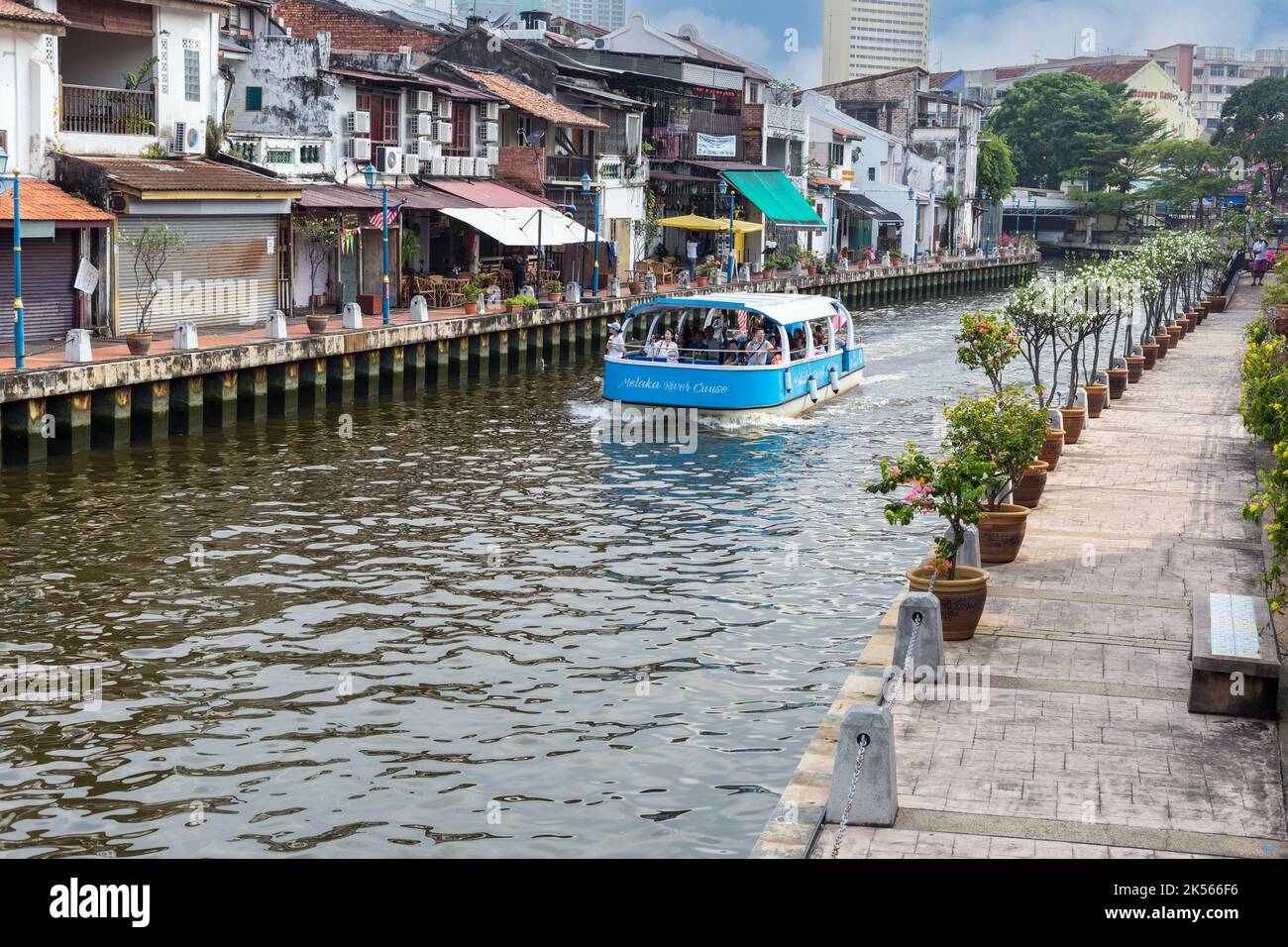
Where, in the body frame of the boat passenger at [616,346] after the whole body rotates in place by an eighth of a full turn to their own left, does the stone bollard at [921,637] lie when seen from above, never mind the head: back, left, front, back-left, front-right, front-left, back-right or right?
front

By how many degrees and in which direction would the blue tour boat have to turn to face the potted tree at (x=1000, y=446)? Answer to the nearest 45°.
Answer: approximately 45° to its left

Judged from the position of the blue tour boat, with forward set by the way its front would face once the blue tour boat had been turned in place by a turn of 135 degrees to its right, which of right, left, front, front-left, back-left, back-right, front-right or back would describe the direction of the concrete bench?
back

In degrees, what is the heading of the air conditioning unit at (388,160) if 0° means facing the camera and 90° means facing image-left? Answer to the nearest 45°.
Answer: approximately 315°

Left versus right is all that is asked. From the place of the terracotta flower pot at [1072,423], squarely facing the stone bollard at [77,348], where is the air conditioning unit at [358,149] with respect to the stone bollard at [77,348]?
right

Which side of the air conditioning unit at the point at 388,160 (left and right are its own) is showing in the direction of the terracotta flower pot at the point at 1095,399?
front

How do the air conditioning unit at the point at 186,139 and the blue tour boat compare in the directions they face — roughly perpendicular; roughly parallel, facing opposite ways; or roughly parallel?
roughly perpendicular

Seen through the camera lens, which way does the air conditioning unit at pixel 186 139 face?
facing the viewer and to the right of the viewer

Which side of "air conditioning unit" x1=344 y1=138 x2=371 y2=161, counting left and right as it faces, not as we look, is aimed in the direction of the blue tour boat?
front

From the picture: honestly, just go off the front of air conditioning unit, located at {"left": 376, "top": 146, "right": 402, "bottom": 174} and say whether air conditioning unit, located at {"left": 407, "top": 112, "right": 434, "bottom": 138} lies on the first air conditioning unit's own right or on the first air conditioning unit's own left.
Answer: on the first air conditioning unit's own left

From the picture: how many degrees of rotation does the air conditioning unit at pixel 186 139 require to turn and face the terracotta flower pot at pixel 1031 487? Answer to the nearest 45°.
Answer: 0° — it already faces it

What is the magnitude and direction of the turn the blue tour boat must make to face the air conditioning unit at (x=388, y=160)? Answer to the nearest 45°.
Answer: approximately 90° to its right

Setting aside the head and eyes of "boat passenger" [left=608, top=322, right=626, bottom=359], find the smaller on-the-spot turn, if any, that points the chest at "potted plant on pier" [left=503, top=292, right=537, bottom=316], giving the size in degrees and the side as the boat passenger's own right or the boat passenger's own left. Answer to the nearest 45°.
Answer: approximately 135° to the boat passenger's own right

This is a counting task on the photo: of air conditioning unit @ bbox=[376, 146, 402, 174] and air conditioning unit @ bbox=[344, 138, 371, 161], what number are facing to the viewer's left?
0

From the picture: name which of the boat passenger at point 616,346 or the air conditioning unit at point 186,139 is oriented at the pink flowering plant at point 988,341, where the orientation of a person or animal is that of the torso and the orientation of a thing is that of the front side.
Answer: the air conditioning unit

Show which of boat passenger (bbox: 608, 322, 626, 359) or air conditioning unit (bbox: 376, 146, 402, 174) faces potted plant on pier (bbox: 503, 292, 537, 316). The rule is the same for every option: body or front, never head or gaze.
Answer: the air conditioning unit

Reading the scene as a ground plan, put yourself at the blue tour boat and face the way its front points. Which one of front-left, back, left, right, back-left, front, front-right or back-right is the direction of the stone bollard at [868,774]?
front-left
